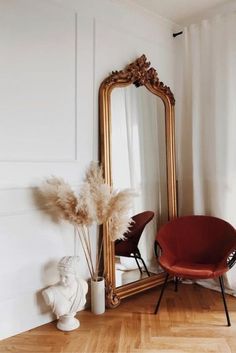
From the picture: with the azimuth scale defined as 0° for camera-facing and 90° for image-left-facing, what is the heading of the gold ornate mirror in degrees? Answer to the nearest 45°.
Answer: approximately 315°

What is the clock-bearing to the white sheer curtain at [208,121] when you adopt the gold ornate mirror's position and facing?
The white sheer curtain is roughly at 10 o'clock from the gold ornate mirror.

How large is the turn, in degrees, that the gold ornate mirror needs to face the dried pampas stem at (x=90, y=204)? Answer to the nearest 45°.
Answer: approximately 90° to its right
